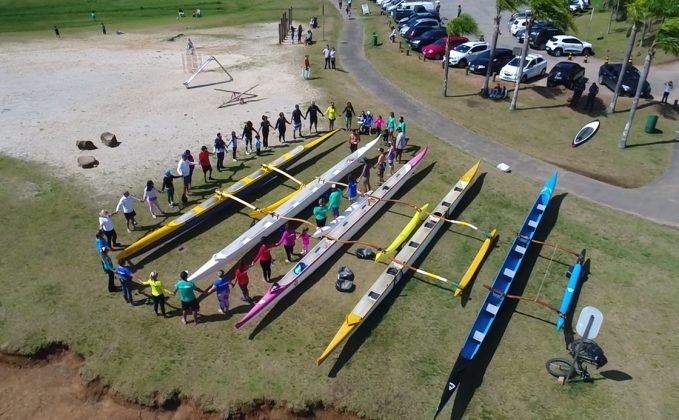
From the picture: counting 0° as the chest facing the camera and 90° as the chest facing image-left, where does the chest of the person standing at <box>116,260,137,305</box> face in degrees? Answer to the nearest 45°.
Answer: approximately 225°

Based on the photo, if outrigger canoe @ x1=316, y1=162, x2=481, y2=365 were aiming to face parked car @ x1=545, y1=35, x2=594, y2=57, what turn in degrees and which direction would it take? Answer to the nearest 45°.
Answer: approximately 135° to its right

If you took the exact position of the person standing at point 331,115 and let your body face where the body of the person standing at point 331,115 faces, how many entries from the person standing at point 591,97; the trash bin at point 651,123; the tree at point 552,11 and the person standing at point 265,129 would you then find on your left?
3

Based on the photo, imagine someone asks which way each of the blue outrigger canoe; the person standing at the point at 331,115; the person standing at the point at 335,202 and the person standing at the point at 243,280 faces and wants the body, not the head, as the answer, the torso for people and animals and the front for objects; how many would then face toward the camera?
2

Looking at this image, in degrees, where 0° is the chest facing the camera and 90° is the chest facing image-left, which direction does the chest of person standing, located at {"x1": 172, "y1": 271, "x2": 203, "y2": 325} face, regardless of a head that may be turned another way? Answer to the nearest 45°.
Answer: approximately 180°

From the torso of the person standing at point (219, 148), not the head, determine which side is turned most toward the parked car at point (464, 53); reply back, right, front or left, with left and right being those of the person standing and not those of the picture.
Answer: left

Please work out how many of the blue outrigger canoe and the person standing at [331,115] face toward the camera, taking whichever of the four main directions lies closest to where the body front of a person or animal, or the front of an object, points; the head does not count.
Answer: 2

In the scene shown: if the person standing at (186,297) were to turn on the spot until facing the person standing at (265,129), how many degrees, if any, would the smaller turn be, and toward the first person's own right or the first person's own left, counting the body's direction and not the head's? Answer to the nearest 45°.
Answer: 0° — they already face them

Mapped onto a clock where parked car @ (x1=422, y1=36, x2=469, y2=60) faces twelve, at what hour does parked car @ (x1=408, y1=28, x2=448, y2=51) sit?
parked car @ (x1=408, y1=28, x2=448, y2=51) is roughly at 4 o'clock from parked car @ (x1=422, y1=36, x2=469, y2=60).

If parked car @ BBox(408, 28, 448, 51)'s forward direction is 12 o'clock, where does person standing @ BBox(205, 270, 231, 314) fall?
The person standing is roughly at 11 o'clock from the parked car.

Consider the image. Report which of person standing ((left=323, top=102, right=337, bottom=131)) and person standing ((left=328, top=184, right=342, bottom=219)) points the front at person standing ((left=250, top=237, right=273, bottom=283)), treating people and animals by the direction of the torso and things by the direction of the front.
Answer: person standing ((left=323, top=102, right=337, bottom=131))

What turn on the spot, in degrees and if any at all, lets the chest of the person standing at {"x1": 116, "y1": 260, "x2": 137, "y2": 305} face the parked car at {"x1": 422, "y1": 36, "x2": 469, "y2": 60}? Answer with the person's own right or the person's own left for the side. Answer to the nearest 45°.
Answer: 0° — they already face it

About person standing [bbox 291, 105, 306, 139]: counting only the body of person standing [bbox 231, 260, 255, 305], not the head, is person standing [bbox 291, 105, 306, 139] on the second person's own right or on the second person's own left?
on the second person's own right

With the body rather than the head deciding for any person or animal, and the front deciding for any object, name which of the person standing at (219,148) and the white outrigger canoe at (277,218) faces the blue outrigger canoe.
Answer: the person standing

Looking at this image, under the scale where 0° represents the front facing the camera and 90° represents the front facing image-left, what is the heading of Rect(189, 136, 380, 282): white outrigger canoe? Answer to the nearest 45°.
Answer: approximately 45°

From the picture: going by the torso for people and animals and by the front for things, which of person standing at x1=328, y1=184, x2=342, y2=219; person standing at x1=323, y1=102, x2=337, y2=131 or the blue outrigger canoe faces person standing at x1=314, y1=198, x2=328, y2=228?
person standing at x1=323, y1=102, x2=337, y2=131
